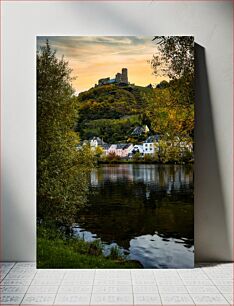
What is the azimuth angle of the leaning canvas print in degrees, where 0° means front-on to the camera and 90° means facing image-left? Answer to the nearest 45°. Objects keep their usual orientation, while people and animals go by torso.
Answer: approximately 0°
